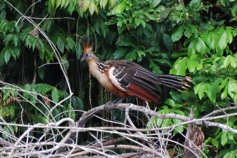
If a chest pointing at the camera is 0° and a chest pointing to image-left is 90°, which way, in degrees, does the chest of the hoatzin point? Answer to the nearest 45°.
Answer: approximately 90°
